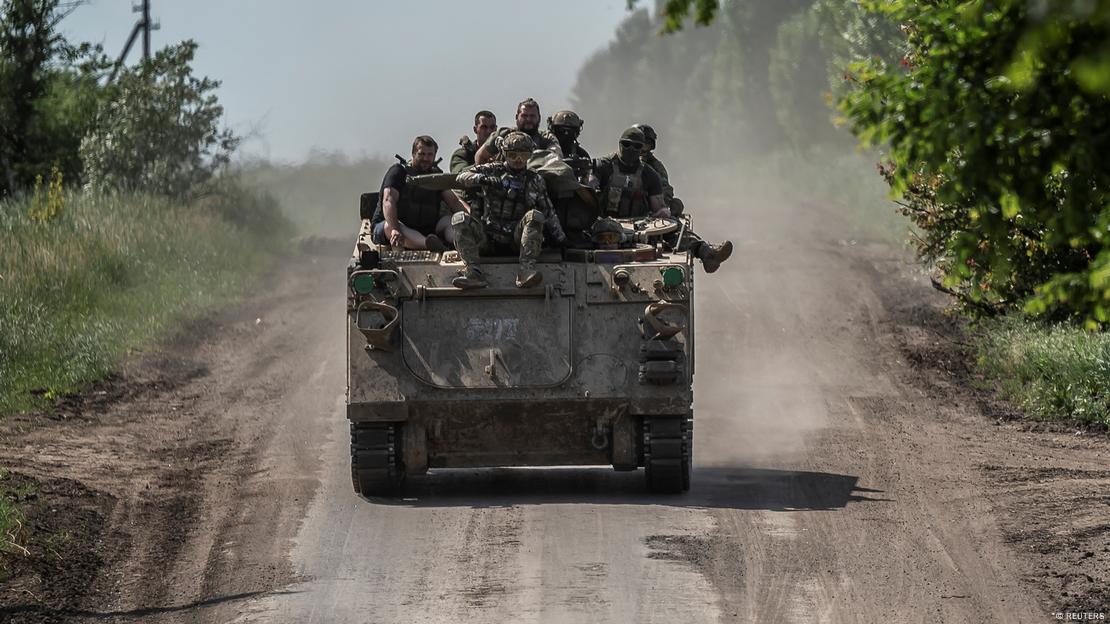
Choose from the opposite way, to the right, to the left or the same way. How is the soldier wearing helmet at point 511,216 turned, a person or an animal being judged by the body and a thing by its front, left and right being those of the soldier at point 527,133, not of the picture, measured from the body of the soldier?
the same way

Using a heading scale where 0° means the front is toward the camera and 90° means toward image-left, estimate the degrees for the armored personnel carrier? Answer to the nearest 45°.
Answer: approximately 0°

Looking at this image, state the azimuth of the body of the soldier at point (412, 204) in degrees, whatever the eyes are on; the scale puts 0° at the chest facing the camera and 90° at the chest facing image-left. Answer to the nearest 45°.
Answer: approximately 315°

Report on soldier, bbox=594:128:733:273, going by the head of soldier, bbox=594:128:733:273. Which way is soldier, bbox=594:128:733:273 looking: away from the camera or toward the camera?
toward the camera

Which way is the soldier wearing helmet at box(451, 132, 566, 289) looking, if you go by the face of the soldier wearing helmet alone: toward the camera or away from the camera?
toward the camera

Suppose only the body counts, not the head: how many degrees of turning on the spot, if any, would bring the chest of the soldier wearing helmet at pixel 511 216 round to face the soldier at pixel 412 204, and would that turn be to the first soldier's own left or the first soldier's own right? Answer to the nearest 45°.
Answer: approximately 135° to the first soldier's own right

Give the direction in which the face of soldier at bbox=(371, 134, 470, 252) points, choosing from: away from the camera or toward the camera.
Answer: toward the camera

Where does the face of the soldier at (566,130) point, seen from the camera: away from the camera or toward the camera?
toward the camera

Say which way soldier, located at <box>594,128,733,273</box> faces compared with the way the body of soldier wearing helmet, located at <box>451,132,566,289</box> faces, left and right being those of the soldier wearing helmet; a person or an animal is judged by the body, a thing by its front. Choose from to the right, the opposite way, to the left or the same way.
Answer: the same way

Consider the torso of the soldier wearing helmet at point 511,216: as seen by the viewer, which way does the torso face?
toward the camera

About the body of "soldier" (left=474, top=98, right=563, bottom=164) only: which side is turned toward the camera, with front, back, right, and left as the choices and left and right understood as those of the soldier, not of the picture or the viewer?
front

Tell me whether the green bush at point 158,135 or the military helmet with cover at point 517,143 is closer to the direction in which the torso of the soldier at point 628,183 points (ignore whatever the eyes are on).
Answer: the military helmet with cover

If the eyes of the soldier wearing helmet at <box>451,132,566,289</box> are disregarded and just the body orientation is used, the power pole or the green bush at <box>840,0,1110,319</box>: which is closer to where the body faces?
the green bush

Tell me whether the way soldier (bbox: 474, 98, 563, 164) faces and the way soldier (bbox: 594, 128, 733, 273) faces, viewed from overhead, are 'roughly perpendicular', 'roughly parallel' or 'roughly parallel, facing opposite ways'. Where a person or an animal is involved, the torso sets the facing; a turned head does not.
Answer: roughly parallel
